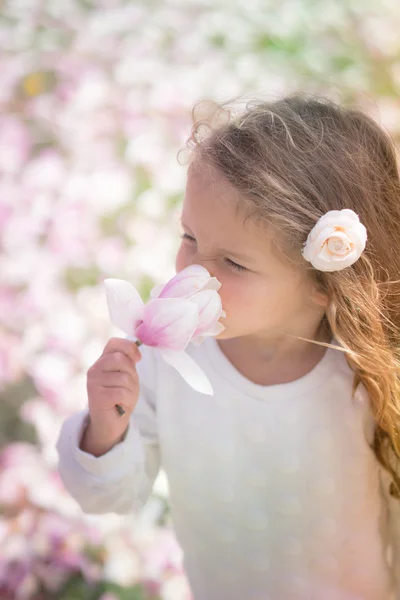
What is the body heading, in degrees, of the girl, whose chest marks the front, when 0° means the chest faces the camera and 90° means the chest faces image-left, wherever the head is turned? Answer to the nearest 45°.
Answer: approximately 45°
